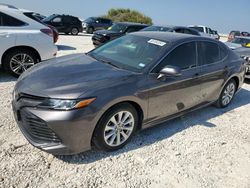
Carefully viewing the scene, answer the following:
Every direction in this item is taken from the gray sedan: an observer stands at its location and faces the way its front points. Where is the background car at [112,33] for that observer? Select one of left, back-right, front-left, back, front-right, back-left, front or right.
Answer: back-right

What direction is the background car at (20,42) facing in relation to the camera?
to the viewer's left

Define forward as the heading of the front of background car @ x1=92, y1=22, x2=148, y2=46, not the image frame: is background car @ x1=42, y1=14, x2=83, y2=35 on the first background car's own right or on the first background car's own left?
on the first background car's own right

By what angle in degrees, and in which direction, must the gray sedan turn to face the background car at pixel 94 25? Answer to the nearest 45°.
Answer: approximately 135° to its right

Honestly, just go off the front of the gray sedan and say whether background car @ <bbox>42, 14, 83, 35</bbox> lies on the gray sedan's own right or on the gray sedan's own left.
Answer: on the gray sedan's own right

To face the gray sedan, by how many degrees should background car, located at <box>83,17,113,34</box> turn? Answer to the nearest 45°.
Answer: approximately 45° to its left

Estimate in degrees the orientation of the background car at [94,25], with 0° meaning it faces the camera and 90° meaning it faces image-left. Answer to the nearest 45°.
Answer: approximately 45°

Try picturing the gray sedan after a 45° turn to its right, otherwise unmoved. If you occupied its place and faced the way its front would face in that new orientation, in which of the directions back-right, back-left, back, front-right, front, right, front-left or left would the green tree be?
right

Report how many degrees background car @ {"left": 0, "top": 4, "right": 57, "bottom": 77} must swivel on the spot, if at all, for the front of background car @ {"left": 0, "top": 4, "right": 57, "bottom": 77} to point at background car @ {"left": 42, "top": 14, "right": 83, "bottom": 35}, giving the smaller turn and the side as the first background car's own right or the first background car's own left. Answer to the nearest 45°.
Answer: approximately 90° to the first background car's own right
